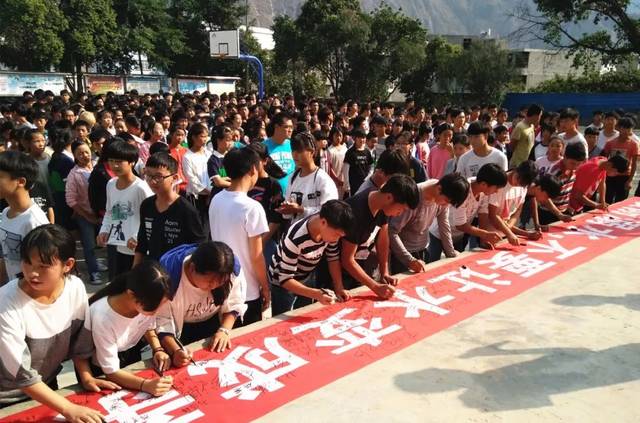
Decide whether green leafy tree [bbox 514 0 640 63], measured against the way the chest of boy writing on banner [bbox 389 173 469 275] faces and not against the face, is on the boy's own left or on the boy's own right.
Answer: on the boy's own left

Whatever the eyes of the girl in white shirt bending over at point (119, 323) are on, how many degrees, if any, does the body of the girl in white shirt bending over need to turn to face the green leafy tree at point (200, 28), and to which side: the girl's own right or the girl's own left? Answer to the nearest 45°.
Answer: approximately 135° to the girl's own left

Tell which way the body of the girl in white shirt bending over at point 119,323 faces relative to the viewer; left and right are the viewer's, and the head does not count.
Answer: facing the viewer and to the right of the viewer

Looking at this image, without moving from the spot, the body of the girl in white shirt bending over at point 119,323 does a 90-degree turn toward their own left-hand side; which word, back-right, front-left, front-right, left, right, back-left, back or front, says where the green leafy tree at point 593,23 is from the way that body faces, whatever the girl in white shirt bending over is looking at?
front

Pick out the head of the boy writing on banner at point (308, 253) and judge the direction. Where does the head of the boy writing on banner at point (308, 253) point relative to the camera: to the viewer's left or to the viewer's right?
to the viewer's right

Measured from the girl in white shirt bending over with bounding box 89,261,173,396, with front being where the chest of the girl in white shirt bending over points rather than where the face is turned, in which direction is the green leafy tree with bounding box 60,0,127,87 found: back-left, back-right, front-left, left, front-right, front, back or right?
back-left

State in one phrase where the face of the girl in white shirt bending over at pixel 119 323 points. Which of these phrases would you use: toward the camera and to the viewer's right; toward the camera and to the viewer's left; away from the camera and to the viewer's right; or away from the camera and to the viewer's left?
toward the camera and to the viewer's right

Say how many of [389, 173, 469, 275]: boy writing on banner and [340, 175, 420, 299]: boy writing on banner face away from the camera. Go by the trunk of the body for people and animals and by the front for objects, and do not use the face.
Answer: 0

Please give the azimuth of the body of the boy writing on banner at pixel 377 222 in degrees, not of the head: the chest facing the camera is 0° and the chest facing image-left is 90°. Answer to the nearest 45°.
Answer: approximately 315°

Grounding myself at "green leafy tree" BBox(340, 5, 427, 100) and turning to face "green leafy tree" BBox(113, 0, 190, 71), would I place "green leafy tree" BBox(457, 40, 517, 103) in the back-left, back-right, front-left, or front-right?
back-right
